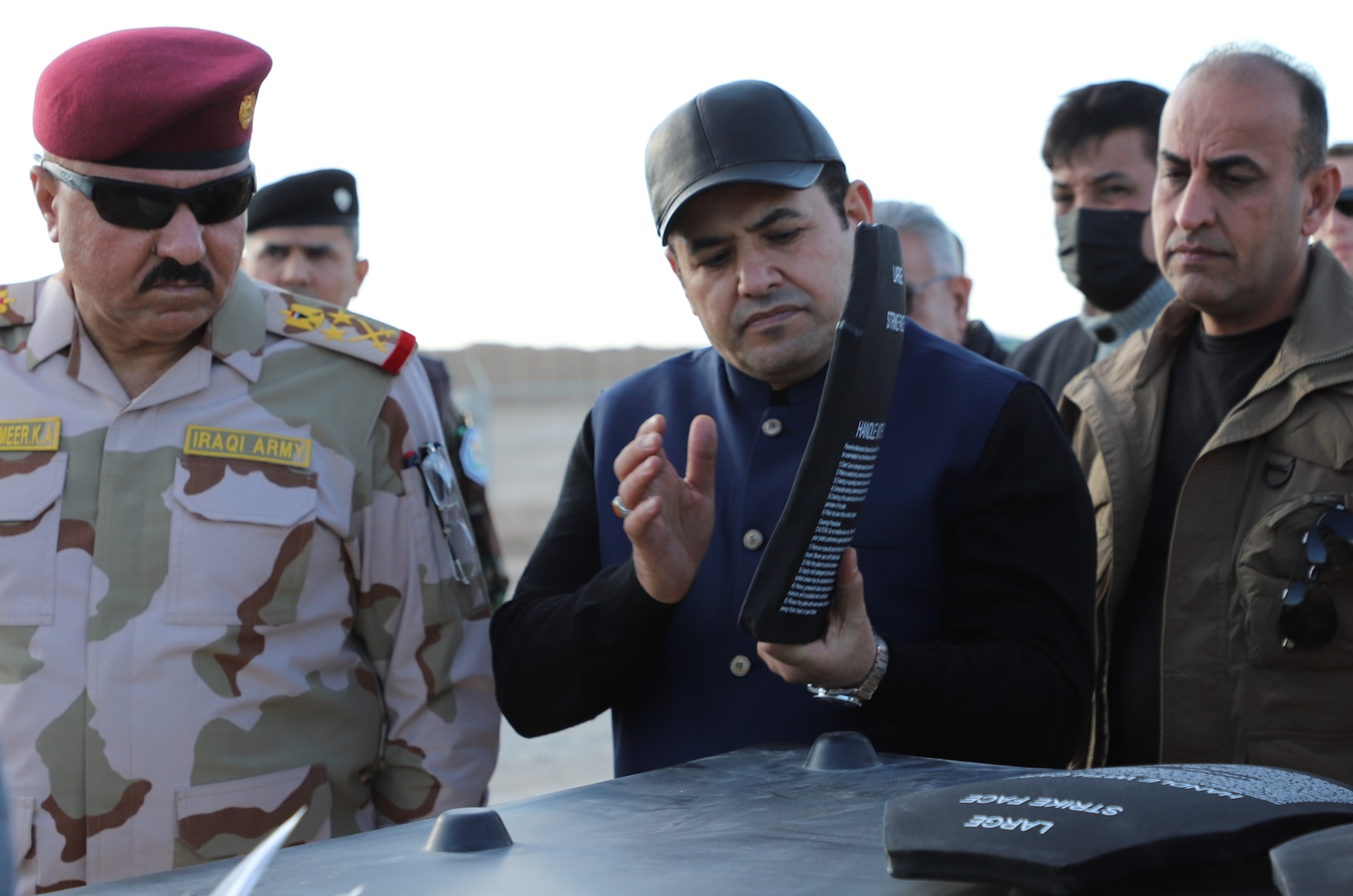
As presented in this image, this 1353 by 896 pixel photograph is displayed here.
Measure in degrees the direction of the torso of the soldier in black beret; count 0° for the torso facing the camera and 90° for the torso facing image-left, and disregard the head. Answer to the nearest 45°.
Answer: approximately 0°

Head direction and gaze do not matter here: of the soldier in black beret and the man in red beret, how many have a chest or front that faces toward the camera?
2

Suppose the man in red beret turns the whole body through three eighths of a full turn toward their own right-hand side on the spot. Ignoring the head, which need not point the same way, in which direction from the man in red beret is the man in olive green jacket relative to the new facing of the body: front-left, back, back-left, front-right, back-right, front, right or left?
back-right

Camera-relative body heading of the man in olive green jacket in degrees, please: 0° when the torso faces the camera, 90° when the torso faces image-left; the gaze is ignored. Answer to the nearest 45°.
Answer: approximately 45°

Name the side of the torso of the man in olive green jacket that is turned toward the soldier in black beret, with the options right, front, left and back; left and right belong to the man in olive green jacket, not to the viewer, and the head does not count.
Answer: right

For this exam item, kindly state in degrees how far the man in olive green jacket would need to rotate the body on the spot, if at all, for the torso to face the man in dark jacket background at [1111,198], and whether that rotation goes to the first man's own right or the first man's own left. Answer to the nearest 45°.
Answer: approximately 135° to the first man's own right
